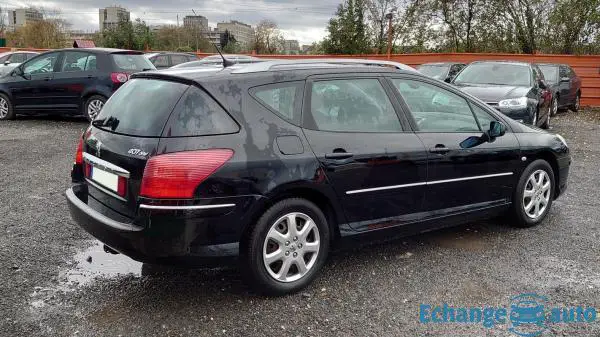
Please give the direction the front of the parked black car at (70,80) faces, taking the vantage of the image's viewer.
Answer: facing away from the viewer and to the left of the viewer

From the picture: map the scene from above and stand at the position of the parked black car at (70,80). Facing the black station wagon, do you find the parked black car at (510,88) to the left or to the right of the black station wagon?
left

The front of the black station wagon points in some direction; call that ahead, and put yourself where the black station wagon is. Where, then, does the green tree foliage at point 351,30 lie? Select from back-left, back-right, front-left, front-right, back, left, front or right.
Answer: front-left

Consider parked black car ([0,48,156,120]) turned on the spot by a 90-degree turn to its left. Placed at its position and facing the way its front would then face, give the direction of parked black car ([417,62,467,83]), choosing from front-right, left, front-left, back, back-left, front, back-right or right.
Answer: back-left

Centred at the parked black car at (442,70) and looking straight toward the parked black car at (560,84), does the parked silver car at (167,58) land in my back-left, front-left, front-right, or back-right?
back-left

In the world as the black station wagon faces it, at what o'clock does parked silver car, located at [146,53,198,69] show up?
The parked silver car is roughly at 10 o'clock from the black station wagon.

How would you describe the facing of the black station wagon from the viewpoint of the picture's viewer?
facing away from the viewer and to the right of the viewer
